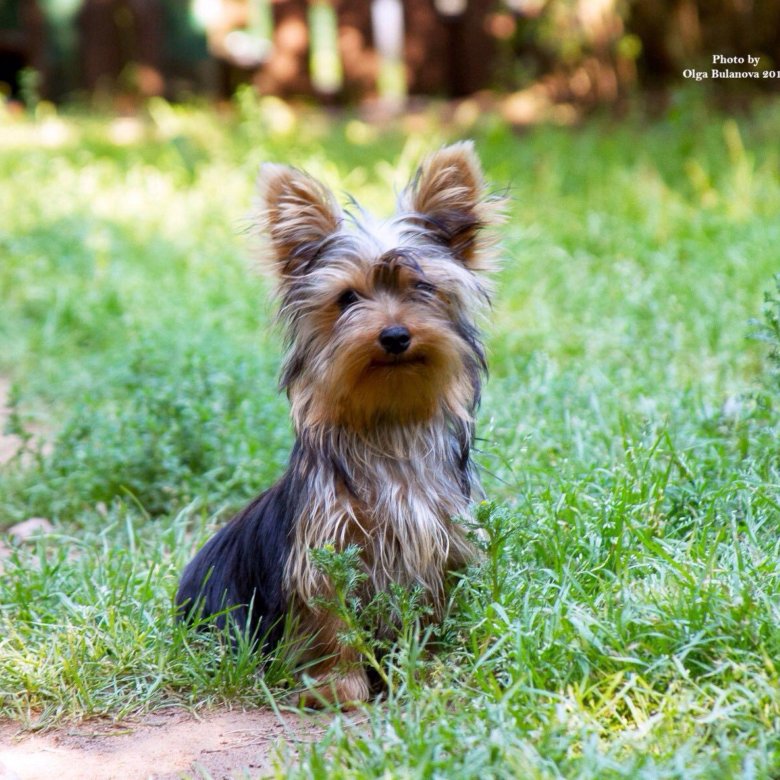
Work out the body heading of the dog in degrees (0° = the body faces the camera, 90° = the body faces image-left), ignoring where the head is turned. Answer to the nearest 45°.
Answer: approximately 315°
